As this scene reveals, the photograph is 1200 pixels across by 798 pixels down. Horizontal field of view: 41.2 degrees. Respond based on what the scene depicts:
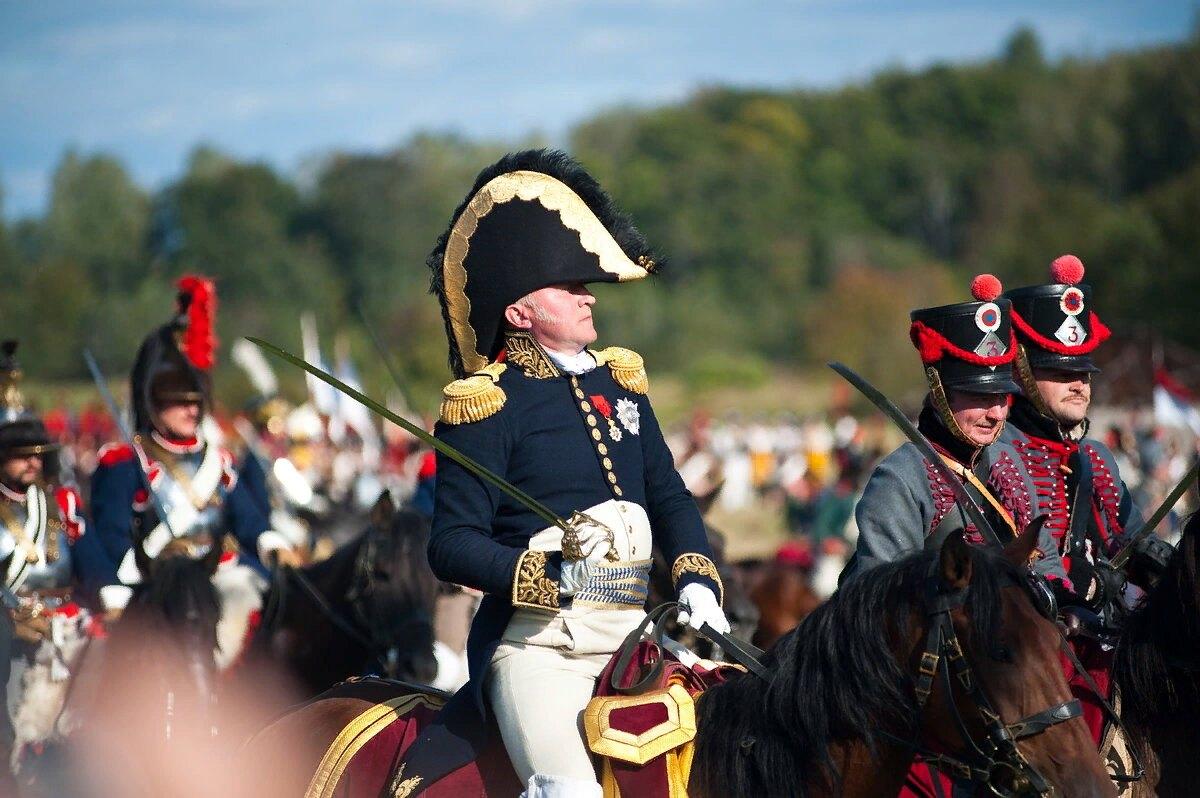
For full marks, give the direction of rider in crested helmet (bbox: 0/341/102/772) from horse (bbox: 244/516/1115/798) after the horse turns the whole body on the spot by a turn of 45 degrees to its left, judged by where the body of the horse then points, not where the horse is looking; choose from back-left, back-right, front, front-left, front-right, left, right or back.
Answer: left

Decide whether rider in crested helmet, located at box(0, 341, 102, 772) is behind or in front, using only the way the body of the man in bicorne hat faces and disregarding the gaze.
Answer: behind

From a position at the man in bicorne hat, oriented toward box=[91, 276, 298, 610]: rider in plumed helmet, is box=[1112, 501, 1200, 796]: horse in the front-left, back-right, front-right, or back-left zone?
back-right

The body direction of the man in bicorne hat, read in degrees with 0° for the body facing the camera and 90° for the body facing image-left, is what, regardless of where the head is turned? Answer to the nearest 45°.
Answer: approximately 315°

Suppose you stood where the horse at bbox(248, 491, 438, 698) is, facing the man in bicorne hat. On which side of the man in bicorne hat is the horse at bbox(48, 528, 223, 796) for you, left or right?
right

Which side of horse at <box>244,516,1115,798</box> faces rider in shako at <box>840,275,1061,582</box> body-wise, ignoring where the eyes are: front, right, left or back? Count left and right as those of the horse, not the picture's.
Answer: left

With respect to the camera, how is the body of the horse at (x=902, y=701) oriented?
to the viewer's right

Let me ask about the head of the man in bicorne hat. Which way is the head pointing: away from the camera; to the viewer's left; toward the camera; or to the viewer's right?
to the viewer's right

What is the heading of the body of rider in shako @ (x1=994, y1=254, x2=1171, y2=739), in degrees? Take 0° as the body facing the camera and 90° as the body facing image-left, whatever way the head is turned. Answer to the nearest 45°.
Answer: approximately 315°
